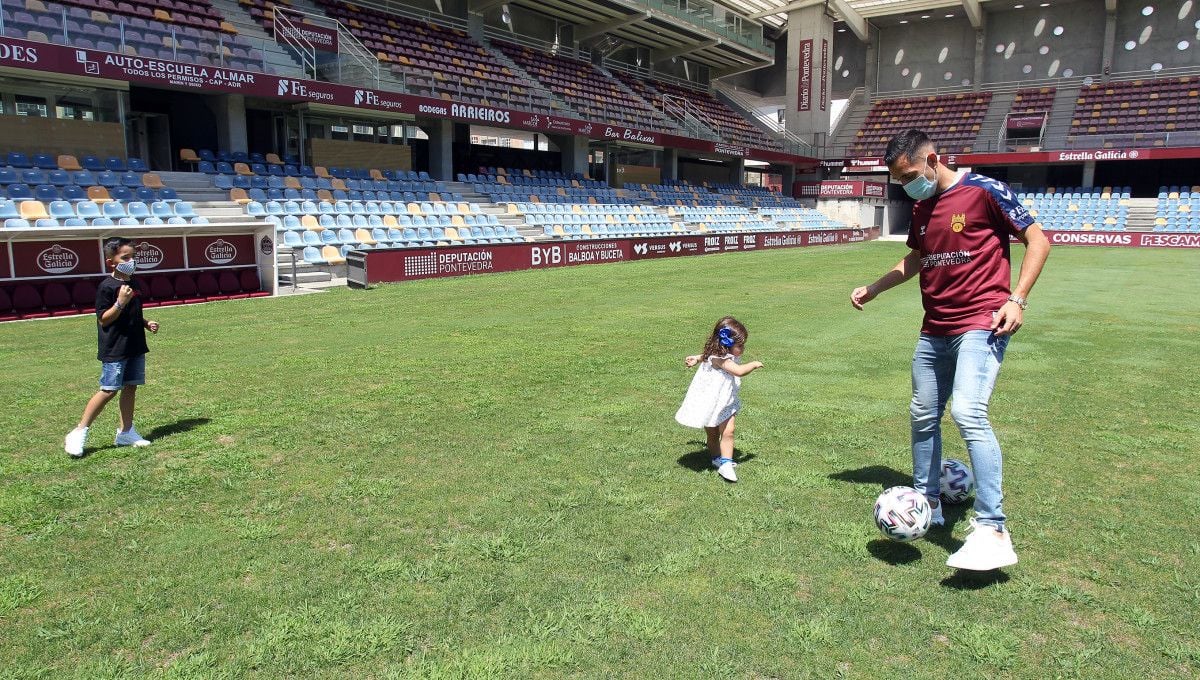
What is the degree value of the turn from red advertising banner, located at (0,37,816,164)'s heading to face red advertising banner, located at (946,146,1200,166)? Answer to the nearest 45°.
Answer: approximately 45° to its left

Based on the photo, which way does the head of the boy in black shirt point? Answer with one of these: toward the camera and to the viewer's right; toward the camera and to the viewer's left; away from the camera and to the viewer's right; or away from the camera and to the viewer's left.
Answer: toward the camera and to the viewer's right

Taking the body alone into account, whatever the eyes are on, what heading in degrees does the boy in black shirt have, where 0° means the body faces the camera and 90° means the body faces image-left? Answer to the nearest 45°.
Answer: approximately 315°

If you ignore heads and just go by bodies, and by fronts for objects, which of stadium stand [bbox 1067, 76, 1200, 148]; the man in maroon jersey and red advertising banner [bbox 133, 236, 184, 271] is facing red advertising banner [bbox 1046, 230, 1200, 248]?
the stadium stand

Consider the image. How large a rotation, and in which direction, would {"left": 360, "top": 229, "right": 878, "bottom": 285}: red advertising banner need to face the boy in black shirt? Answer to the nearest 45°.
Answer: approximately 45° to its right

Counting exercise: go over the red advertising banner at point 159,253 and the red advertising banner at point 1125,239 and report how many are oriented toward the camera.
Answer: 2

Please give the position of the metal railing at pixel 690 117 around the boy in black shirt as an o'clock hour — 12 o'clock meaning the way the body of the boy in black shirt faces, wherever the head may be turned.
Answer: The metal railing is roughly at 9 o'clock from the boy in black shirt.

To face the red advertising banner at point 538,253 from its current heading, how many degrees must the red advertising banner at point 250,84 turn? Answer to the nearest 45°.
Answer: approximately 45° to its left

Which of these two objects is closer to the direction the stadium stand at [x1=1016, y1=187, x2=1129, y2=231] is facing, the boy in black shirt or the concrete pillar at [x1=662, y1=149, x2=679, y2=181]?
the boy in black shirt
